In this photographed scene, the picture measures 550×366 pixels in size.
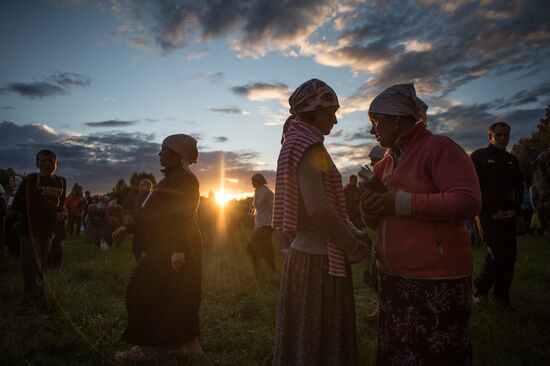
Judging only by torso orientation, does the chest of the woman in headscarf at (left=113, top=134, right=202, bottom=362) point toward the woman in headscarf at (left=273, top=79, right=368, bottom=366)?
no

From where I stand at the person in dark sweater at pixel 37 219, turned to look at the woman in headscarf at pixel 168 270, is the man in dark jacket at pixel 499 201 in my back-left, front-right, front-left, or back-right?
front-left

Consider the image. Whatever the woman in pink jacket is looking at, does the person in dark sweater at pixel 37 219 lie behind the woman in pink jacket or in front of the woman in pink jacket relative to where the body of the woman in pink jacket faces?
in front

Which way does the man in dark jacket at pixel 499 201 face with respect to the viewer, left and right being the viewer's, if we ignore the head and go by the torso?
facing the viewer

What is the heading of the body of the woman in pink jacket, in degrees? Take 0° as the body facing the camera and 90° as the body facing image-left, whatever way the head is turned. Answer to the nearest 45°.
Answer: approximately 90°

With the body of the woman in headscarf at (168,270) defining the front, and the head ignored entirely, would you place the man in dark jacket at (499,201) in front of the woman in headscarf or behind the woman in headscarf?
behind

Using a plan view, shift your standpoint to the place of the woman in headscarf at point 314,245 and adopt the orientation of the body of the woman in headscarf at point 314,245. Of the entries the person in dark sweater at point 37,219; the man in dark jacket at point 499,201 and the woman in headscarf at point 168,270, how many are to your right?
0

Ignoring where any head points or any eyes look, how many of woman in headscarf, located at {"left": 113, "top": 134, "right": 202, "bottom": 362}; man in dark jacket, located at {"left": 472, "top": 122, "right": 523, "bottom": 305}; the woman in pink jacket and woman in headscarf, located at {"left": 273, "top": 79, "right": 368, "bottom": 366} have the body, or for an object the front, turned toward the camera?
1

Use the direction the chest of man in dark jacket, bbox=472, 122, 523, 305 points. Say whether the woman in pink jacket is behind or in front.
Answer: in front

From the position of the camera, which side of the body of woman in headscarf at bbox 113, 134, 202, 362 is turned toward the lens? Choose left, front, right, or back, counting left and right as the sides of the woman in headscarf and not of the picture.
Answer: left

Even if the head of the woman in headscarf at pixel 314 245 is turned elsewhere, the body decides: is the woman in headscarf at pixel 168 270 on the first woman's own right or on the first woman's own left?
on the first woman's own left

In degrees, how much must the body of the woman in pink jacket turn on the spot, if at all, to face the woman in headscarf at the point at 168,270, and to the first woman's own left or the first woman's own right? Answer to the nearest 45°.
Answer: approximately 45° to the first woman's own right

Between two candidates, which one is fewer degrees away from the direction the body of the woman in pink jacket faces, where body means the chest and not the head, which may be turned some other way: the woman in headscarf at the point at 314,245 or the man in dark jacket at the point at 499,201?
the woman in headscarf

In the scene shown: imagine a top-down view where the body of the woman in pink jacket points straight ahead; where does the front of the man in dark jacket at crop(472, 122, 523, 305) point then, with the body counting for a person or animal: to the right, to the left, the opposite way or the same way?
to the left

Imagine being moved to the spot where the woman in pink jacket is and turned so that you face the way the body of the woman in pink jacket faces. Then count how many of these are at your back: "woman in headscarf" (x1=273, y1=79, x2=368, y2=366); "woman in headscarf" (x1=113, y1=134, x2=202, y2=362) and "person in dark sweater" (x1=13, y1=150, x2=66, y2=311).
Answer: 0

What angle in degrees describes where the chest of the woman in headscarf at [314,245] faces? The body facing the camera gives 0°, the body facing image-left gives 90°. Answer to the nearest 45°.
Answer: approximately 270°
